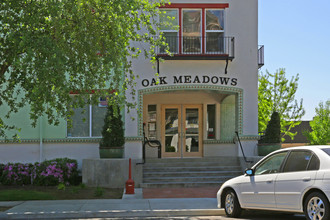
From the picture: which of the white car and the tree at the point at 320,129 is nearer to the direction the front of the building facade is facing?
the white car

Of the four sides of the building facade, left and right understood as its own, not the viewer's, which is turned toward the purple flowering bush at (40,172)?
right

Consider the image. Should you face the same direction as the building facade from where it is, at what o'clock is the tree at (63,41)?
The tree is roughly at 1 o'clock from the building facade.

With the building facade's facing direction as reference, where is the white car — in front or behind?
in front

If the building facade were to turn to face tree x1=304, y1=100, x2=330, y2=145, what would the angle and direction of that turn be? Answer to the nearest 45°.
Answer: approximately 135° to its left

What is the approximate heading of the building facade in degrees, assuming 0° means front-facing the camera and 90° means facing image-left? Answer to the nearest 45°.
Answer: approximately 0°
